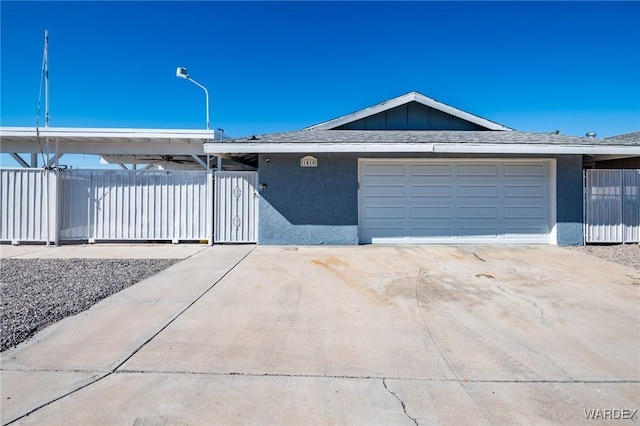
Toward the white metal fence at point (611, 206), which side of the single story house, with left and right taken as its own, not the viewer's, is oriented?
left

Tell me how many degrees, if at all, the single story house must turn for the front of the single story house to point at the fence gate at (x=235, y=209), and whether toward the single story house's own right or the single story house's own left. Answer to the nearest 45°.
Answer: approximately 90° to the single story house's own right

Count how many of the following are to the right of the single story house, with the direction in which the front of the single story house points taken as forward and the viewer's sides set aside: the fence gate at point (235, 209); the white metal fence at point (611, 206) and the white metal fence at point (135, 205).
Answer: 2

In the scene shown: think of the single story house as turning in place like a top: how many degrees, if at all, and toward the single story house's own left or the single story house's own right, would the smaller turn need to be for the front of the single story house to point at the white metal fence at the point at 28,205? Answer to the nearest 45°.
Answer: approximately 90° to the single story house's own right

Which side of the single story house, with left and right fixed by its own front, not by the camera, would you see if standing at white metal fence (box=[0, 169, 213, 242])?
right

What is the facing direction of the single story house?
toward the camera
